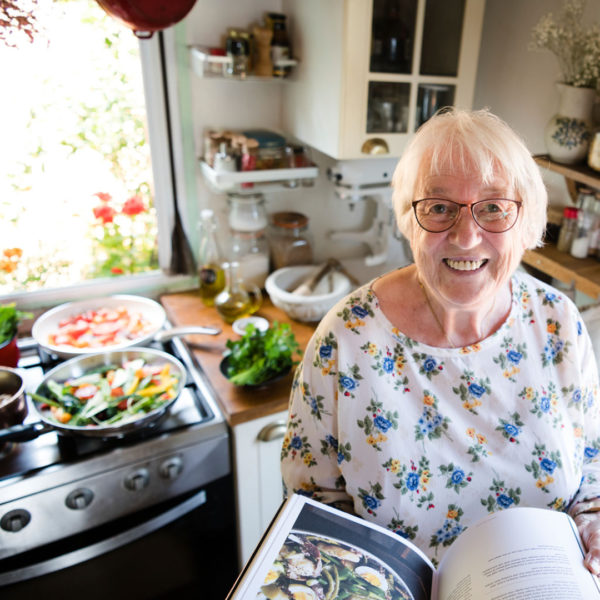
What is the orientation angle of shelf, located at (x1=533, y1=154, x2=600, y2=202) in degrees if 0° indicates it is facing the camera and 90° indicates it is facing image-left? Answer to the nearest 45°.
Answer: approximately 45°

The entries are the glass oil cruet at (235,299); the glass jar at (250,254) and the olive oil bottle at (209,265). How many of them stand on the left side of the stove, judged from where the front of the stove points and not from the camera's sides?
3

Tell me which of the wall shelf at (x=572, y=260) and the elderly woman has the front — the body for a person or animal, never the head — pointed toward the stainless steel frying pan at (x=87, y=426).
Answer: the wall shelf

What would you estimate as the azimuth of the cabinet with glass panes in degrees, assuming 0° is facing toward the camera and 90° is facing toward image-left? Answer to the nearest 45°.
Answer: approximately 315°

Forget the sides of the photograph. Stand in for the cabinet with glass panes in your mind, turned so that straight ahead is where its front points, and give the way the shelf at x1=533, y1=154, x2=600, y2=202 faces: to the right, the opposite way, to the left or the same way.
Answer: to the right
